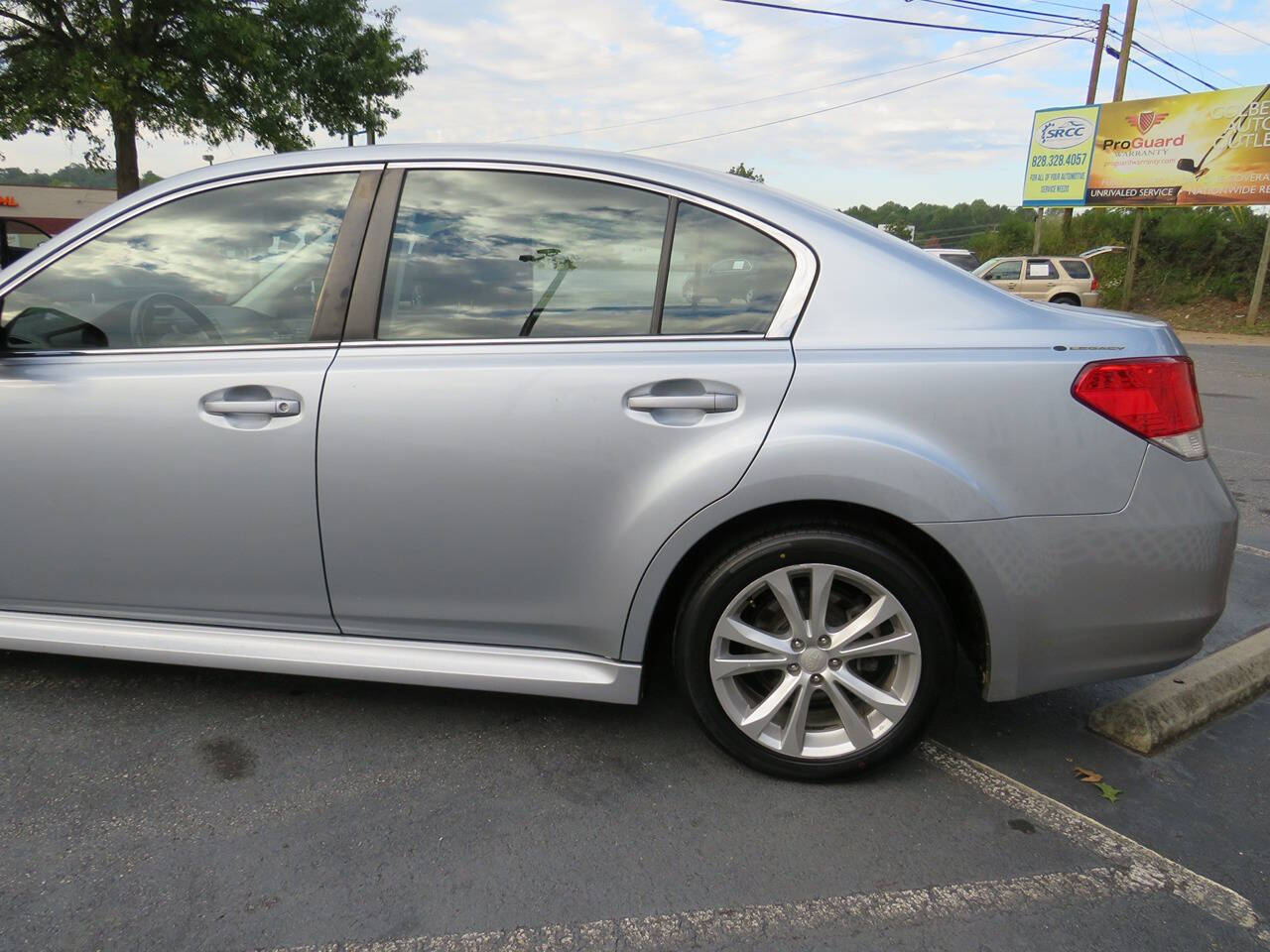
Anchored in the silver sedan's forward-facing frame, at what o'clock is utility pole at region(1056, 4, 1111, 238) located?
The utility pole is roughly at 4 o'clock from the silver sedan.

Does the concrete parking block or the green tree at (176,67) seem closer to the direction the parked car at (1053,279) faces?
the green tree

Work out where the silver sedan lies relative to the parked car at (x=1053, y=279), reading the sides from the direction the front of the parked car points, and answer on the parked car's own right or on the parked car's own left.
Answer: on the parked car's own left

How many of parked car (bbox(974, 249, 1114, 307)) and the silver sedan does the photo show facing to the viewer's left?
2

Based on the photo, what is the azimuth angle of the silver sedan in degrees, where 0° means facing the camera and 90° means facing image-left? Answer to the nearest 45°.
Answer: approximately 90°

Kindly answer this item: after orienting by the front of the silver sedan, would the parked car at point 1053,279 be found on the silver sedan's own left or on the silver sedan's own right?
on the silver sedan's own right

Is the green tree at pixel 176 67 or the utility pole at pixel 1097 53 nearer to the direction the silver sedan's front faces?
the green tree

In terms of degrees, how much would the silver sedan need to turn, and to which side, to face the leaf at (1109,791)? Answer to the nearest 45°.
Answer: approximately 180°

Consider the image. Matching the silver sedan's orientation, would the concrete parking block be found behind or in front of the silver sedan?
behind

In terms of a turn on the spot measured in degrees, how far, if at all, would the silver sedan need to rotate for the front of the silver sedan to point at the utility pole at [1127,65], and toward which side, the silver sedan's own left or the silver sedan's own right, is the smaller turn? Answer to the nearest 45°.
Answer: approximately 135° to the silver sedan's own right

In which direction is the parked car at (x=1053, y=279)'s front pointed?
to the viewer's left
